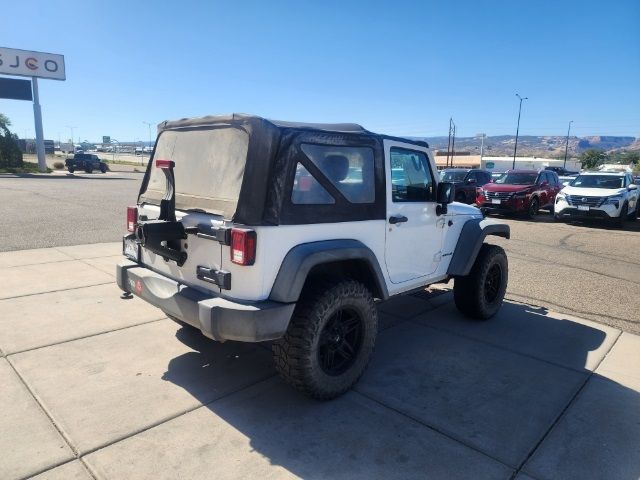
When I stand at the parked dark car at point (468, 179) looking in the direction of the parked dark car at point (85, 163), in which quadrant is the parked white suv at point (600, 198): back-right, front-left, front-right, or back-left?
back-left

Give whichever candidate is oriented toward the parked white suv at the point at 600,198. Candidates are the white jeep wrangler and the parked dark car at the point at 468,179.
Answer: the white jeep wrangler

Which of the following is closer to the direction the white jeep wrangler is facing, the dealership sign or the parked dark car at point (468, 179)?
the parked dark car

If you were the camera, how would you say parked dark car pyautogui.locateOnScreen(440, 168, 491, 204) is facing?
facing the viewer and to the left of the viewer

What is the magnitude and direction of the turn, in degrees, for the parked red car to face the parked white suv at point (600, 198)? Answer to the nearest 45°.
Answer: approximately 135° to its left

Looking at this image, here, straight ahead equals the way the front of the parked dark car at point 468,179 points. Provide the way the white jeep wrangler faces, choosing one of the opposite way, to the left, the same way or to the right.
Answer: the opposite way

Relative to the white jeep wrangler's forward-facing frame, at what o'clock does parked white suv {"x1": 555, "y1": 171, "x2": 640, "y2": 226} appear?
The parked white suv is roughly at 12 o'clock from the white jeep wrangler.

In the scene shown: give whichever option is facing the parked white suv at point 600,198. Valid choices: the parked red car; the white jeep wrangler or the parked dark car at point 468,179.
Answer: the white jeep wrangler

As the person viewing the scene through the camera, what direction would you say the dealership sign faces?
facing the viewer and to the right of the viewer

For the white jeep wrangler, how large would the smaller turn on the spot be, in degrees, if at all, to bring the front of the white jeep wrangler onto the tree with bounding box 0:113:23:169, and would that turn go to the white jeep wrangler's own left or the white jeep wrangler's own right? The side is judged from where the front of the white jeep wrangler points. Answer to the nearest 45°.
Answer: approximately 90° to the white jeep wrangler's own left

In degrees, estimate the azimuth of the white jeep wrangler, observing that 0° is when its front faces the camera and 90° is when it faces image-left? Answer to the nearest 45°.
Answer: approximately 225°

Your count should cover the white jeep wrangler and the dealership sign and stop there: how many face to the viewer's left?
0

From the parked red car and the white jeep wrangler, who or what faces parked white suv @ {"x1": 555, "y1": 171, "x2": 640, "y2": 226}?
the white jeep wrangler

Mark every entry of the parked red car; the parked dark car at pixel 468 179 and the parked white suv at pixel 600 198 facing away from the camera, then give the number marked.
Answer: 0

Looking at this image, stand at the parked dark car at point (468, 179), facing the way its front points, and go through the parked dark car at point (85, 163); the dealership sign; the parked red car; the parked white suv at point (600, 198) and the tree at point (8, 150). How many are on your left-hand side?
2

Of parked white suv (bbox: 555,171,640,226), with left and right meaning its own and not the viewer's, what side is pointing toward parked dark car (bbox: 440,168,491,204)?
right
